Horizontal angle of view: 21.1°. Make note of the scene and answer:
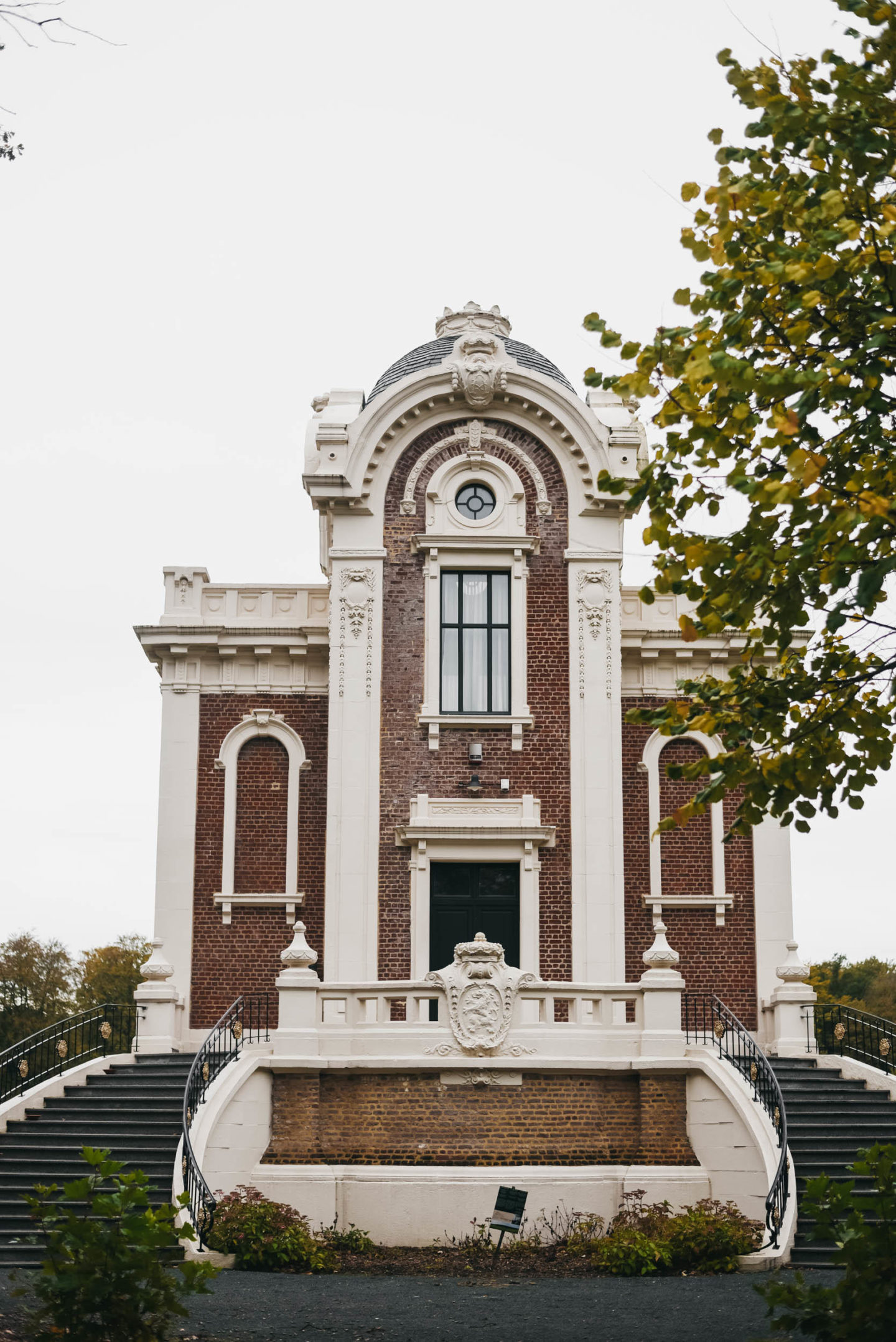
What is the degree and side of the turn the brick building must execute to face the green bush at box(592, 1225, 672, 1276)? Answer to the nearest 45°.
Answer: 0° — it already faces it

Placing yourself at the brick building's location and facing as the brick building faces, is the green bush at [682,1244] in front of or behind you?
in front

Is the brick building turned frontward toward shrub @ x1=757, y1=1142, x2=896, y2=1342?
yes

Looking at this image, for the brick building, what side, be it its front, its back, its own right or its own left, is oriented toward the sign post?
front

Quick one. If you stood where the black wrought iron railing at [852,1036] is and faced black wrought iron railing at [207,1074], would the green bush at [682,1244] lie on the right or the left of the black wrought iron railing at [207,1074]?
left

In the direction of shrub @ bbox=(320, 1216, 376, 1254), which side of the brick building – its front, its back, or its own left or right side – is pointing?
front

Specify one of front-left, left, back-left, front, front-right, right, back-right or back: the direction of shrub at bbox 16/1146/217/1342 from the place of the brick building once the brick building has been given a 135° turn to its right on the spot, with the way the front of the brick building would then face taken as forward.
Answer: back-left

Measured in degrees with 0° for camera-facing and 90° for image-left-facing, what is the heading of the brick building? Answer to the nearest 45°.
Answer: approximately 0°

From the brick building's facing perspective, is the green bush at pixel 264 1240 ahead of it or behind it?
ahead
